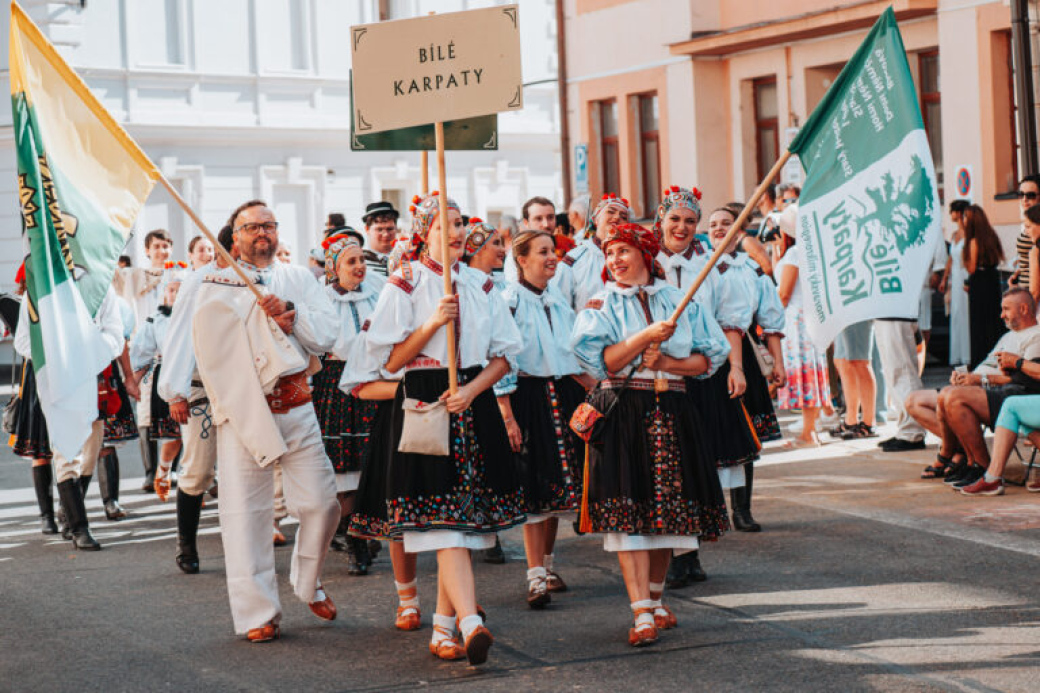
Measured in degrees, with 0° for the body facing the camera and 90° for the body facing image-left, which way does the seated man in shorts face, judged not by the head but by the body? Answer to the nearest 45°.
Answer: approximately 90°

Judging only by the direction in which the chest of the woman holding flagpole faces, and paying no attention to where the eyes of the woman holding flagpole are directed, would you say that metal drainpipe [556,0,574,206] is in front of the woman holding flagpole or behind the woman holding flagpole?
behind

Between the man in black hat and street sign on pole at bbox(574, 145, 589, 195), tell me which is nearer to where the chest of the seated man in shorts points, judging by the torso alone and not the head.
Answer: the man in black hat

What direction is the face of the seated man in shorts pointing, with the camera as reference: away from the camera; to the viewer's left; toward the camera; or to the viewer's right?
to the viewer's left

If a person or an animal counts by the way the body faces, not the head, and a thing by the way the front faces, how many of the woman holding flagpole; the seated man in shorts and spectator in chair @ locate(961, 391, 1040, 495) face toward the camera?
1

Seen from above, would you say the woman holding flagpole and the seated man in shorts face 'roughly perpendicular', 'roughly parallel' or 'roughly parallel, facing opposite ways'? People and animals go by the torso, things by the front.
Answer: roughly perpendicular

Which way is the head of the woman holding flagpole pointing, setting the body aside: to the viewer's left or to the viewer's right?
to the viewer's left

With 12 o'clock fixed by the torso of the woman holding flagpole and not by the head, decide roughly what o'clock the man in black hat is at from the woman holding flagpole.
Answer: The man in black hat is roughly at 5 o'clock from the woman holding flagpole.

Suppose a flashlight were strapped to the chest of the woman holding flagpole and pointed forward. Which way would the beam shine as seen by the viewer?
toward the camera

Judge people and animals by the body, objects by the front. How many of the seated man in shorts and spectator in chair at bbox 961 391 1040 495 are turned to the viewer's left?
2

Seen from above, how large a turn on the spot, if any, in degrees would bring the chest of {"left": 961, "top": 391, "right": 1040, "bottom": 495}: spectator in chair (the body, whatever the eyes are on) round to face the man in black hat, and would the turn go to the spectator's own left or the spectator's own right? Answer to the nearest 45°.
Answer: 0° — they already face them

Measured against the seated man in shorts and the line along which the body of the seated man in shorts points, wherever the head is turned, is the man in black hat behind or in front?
in front

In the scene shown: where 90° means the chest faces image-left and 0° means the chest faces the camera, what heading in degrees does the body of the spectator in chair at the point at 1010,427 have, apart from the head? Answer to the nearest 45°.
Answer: approximately 90°
